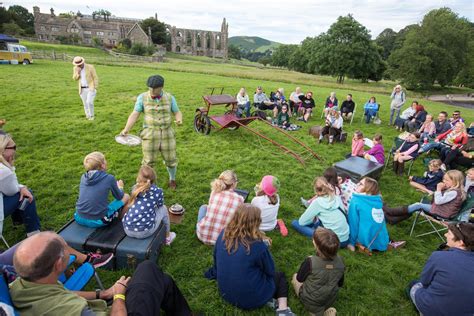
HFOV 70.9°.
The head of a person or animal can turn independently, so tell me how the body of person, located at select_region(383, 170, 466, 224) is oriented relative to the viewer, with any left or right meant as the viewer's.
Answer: facing to the left of the viewer

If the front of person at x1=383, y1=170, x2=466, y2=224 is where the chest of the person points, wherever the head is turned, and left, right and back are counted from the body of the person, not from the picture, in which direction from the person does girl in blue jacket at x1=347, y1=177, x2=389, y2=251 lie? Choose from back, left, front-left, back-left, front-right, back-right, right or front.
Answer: front-left

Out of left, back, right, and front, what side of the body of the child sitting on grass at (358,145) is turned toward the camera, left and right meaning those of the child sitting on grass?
left

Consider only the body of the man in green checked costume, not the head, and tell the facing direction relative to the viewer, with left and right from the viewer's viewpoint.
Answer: facing the viewer

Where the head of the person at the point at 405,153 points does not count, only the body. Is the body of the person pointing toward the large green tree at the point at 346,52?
no

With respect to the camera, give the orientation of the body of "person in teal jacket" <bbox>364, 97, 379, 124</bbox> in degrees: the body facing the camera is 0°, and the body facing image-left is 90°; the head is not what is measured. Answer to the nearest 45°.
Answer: approximately 45°

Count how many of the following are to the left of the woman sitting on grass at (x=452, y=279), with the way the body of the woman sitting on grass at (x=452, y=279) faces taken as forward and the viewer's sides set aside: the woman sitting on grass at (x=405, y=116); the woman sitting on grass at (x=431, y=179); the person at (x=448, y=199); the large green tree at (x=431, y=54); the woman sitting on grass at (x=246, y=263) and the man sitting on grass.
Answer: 2

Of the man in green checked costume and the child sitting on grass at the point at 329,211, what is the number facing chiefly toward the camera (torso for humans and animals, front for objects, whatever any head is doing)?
1

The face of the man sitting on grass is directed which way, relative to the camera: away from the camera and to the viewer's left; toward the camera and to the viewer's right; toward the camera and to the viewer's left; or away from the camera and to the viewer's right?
away from the camera and to the viewer's right

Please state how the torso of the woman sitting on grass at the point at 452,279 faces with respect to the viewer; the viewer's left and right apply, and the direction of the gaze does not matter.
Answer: facing away from the viewer and to the left of the viewer

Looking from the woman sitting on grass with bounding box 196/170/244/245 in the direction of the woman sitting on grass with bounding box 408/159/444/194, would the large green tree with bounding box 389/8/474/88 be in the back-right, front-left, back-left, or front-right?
front-left

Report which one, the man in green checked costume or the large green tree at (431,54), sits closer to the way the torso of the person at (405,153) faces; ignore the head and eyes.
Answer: the man in green checked costume

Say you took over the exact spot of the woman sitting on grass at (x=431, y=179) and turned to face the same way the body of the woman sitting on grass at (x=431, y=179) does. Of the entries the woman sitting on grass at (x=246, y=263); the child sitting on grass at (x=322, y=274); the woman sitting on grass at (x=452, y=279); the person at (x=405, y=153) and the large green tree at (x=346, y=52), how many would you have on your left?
3
